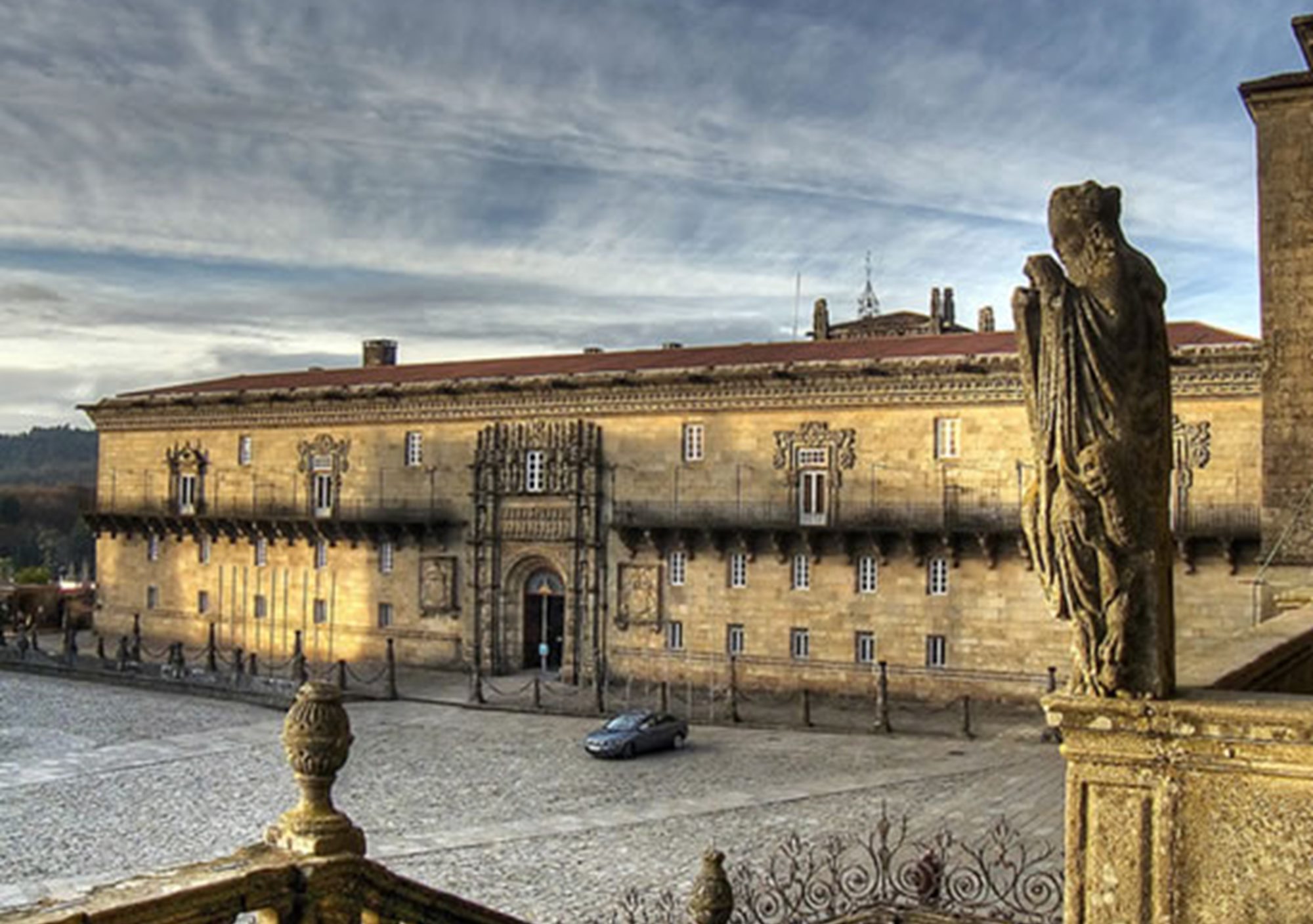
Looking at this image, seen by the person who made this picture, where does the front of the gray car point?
facing the viewer and to the left of the viewer

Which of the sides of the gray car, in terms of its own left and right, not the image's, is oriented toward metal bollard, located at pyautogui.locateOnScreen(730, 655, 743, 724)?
back

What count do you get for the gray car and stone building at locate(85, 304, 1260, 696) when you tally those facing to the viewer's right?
0

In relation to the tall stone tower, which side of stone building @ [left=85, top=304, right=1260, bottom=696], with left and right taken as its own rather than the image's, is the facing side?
left

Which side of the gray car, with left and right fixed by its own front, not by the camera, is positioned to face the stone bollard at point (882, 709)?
back

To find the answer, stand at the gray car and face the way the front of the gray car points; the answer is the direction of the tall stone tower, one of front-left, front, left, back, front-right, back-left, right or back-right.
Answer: left

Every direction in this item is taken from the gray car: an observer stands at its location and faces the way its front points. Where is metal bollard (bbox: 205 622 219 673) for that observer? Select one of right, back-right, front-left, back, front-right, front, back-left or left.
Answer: right

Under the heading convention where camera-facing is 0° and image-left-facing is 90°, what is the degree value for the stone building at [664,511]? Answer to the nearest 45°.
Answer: approximately 45°
